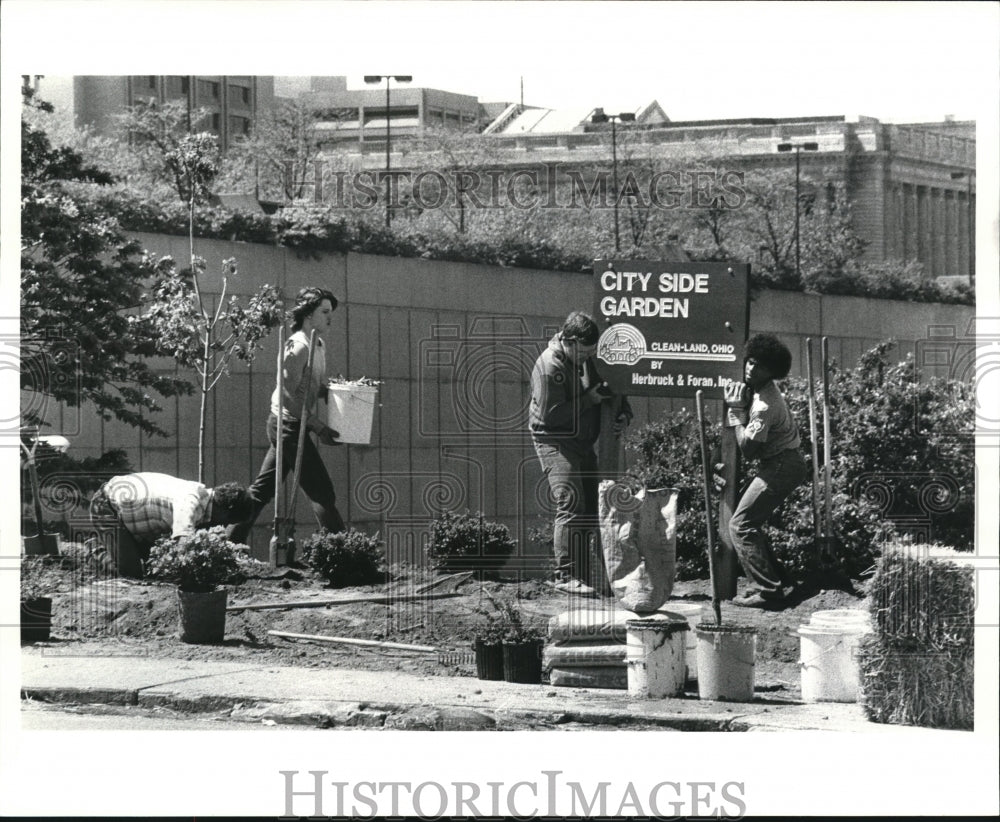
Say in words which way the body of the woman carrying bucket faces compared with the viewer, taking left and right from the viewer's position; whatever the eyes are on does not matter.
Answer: facing to the right of the viewer

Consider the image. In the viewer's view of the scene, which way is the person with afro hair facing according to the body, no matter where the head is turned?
to the viewer's left

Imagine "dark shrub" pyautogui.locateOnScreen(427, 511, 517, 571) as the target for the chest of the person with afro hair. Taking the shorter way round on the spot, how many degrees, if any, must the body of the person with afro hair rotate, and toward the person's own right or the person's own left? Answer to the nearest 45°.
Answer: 0° — they already face it

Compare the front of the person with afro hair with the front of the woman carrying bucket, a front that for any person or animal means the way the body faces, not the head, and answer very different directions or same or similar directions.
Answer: very different directions

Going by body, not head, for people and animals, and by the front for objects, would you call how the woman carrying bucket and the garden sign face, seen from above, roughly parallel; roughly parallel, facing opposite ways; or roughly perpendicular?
roughly perpendicular

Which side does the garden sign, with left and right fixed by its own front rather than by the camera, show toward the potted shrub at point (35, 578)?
right

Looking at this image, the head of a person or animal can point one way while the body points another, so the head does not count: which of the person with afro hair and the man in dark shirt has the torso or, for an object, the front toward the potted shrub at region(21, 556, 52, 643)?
the person with afro hair

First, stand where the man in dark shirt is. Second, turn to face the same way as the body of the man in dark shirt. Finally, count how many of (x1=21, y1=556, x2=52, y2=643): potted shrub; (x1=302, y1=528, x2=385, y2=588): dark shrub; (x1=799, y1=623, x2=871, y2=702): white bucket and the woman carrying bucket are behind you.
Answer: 3

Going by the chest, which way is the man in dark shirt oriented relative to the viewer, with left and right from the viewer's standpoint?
facing to the right of the viewer

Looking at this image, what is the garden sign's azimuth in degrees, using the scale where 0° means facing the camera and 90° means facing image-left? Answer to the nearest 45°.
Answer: approximately 0°

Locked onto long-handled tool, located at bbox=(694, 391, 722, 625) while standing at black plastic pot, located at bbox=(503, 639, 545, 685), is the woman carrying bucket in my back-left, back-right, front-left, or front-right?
back-left
